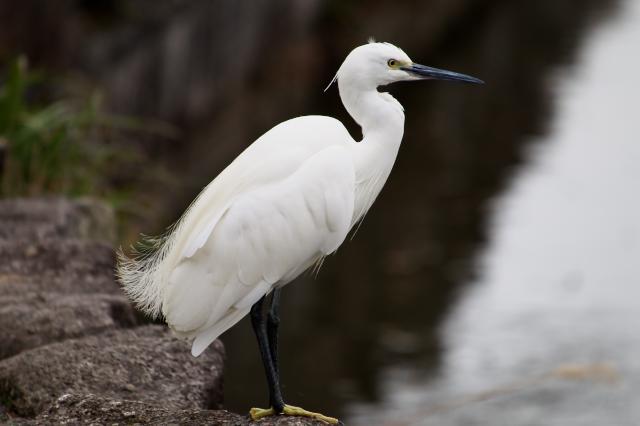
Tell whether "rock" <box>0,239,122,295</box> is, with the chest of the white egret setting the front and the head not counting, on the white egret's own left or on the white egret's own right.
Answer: on the white egret's own left

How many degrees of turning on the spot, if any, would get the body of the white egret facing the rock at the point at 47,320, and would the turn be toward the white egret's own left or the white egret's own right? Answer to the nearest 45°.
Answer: approximately 135° to the white egret's own left

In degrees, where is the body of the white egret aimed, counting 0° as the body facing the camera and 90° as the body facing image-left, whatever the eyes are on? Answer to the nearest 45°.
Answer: approximately 270°

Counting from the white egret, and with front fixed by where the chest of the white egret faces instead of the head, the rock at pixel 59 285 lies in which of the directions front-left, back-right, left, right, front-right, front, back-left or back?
back-left
